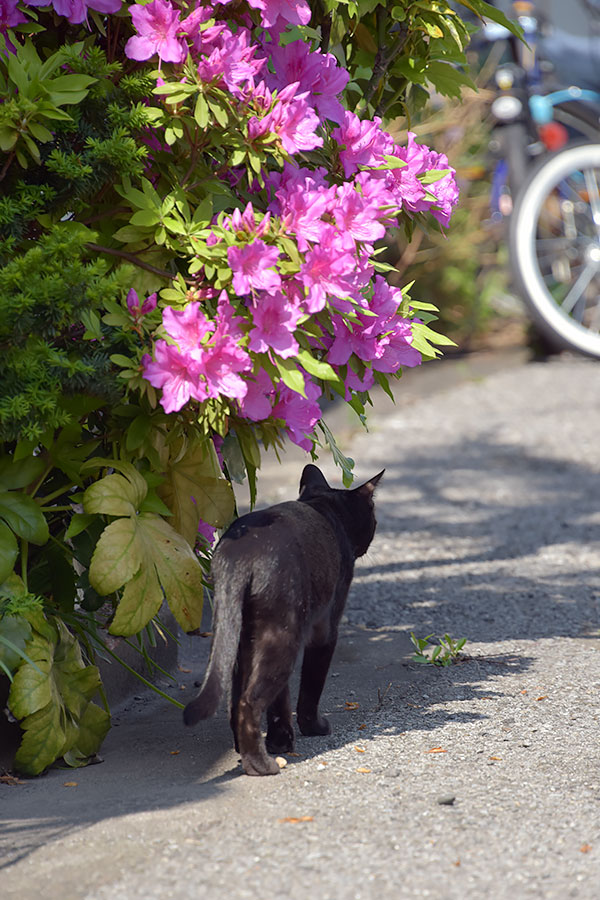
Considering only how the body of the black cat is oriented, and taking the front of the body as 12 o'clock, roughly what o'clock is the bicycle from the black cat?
The bicycle is roughly at 11 o'clock from the black cat.

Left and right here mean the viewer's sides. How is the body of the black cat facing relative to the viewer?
facing away from the viewer and to the right of the viewer

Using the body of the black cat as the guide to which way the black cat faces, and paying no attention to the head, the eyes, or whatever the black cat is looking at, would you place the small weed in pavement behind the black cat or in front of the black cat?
in front
